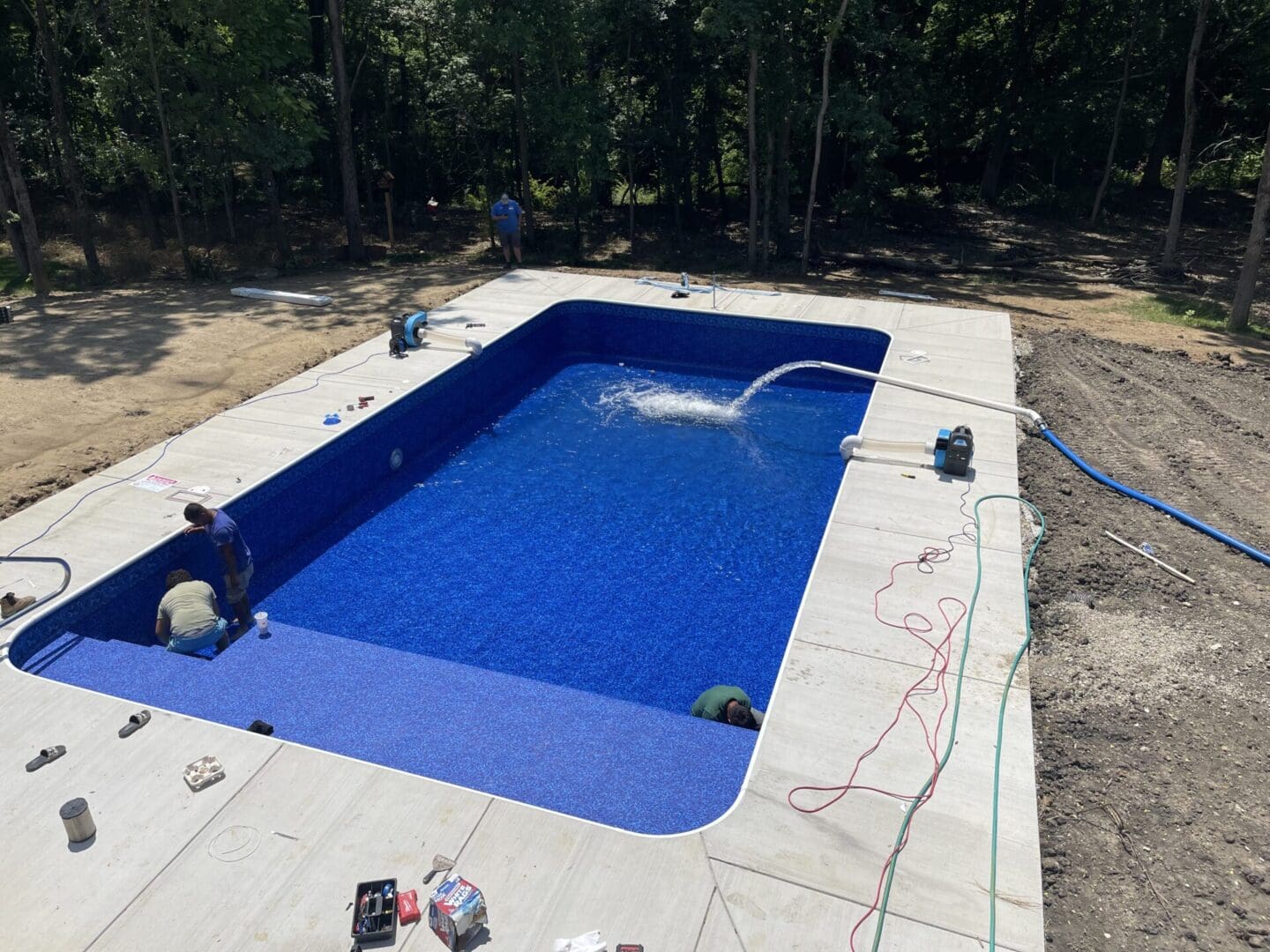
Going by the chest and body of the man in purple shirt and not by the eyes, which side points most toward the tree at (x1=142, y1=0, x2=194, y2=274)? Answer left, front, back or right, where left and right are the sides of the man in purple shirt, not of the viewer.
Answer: right

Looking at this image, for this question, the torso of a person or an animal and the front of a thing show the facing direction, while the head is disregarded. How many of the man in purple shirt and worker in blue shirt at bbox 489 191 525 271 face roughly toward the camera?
1

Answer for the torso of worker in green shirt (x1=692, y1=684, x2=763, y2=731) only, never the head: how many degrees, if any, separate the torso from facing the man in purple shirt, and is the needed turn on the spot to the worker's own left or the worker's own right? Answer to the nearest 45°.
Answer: approximately 135° to the worker's own right

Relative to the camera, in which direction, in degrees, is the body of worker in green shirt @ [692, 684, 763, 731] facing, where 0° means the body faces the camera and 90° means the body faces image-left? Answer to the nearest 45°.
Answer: approximately 315°

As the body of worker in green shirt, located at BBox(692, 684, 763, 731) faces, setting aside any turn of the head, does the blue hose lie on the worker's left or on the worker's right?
on the worker's left

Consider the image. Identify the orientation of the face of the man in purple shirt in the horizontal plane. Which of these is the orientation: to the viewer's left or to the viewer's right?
to the viewer's left

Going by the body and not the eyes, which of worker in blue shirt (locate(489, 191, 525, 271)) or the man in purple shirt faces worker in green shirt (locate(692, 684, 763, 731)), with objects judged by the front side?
the worker in blue shirt

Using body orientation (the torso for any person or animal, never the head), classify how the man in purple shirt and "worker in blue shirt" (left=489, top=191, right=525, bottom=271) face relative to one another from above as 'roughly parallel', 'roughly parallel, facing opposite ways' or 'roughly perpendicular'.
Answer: roughly perpendicular

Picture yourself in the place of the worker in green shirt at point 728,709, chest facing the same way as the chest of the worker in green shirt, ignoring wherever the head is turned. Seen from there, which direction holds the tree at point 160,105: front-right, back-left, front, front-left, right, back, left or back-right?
back

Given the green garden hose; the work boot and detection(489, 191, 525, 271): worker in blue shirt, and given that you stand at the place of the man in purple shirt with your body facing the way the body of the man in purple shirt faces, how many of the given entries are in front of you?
1

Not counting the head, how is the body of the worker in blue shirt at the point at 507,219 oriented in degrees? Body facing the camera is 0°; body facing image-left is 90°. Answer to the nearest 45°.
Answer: approximately 0°

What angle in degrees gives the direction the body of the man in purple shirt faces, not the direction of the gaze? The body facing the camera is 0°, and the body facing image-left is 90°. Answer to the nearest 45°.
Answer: approximately 90°

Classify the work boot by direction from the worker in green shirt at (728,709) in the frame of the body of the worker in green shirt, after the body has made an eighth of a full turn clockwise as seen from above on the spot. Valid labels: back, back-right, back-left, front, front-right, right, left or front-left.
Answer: right

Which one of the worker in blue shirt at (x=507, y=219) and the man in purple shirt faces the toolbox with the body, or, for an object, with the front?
the worker in blue shirt

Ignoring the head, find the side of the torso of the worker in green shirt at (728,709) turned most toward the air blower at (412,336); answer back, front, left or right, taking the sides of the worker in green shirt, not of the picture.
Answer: back
